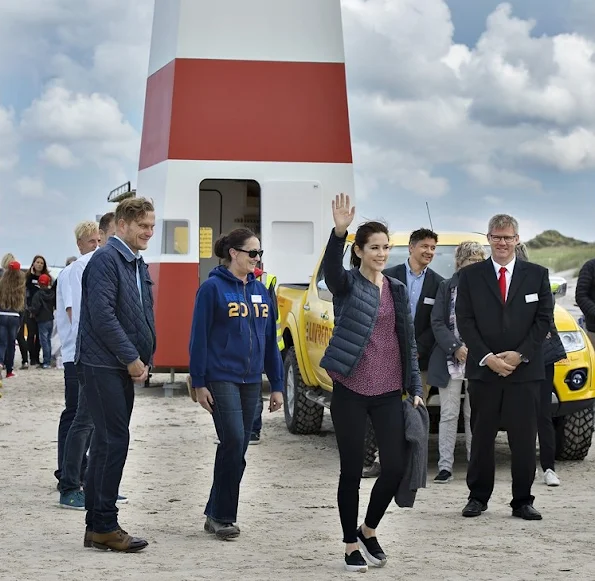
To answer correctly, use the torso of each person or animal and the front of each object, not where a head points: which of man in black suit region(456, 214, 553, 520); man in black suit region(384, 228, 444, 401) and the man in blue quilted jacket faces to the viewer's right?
the man in blue quilted jacket

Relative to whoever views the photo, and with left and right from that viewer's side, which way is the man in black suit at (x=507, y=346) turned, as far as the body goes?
facing the viewer

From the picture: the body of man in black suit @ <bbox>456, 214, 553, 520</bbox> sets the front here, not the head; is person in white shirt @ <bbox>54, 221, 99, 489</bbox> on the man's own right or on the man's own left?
on the man's own right

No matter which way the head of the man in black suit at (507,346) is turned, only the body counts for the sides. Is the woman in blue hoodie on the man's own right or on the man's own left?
on the man's own right

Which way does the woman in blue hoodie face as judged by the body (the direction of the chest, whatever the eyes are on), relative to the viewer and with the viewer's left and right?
facing the viewer and to the right of the viewer

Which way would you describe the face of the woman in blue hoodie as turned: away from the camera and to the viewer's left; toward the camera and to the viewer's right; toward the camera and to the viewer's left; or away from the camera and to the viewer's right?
toward the camera and to the viewer's right

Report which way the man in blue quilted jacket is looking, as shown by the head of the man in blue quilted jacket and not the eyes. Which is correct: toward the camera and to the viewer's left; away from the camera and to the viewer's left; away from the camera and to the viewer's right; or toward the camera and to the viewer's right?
toward the camera and to the viewer's right

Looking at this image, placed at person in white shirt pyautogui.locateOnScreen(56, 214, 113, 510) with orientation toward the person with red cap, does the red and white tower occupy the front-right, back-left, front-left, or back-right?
front-right

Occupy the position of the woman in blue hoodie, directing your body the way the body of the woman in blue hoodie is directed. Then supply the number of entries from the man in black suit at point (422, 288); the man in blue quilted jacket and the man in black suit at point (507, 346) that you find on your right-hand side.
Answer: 1

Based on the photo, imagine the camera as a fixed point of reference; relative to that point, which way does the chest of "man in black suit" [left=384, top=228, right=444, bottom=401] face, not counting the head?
toward the camera

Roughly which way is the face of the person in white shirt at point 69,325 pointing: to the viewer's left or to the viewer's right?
to the viewer's right

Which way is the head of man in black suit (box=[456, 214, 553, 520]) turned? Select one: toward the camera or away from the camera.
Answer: toward the camera

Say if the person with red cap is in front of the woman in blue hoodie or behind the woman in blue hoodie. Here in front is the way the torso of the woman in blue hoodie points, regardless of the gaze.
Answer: behind

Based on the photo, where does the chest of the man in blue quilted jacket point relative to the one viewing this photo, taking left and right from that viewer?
facing to the right of the viewer
